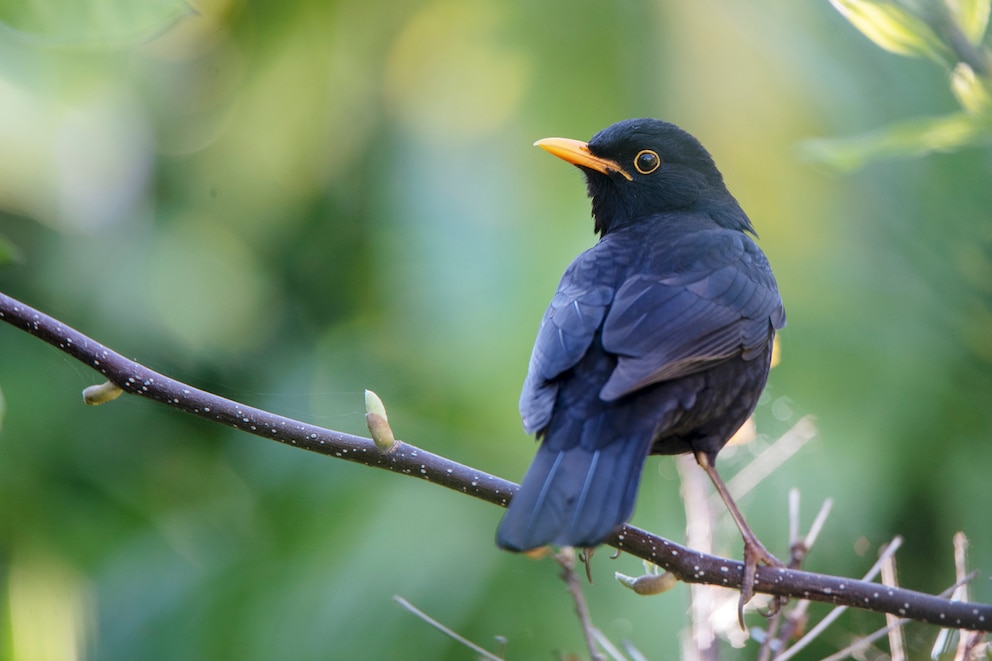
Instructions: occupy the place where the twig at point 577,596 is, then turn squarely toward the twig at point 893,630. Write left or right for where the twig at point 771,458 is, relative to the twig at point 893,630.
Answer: left

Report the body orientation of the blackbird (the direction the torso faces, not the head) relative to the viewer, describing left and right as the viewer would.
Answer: facing away from the viewer and to the right of the viewer

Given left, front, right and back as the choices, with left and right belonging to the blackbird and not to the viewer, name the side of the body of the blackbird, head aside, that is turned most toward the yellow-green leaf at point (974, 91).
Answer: right

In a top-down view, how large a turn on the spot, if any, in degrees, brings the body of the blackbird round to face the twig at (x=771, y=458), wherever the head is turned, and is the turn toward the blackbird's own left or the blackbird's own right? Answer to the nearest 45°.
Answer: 0° — it already faces it
